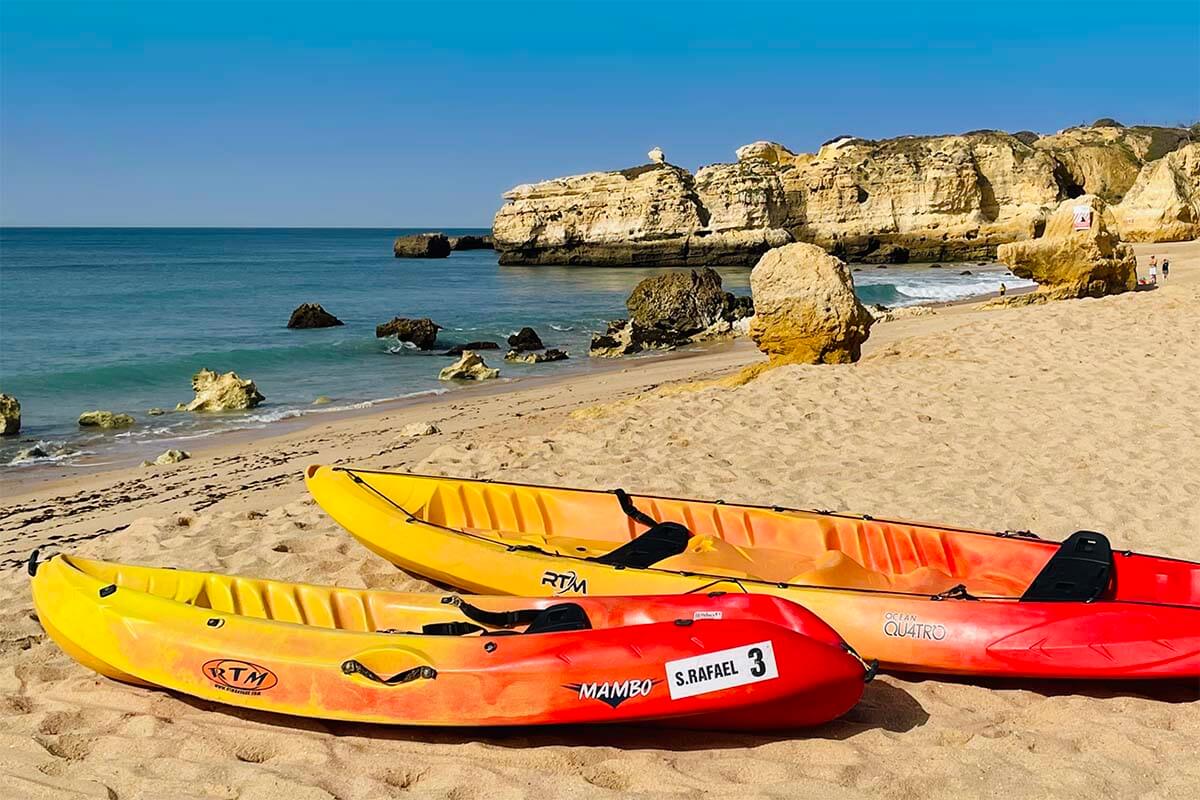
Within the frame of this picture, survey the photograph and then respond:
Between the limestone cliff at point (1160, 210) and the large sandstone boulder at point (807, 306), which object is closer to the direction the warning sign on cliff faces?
the large sandstone boulder

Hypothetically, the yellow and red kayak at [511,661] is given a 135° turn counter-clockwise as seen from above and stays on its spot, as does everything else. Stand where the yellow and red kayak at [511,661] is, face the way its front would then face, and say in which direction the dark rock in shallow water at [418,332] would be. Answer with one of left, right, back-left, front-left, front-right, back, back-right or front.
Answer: back-left

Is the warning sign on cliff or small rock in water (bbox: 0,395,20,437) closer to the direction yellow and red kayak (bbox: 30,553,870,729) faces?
the small rock in water

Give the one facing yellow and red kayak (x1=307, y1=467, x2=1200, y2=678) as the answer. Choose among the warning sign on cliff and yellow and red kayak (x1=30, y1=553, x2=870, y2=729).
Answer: the warning sign on cliff

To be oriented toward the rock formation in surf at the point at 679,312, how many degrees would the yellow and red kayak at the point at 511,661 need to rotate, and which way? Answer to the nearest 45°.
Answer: approximately 90° to its right

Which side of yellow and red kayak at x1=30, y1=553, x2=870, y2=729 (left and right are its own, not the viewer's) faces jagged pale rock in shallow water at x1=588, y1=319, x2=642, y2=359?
right

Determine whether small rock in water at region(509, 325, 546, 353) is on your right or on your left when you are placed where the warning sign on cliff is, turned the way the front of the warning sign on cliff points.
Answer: on your right

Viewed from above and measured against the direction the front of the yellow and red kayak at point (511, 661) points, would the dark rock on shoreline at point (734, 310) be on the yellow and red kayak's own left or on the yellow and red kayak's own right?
on the yellow and red kayak's own right

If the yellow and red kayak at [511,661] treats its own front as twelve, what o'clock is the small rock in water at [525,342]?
The small rock in water is roughly at 3 o'clock from the yellow and red kayak.

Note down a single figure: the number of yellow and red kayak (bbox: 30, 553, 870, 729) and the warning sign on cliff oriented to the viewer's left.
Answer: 1

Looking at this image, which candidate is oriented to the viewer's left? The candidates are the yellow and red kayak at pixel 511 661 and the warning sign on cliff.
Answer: the yellow and red kayak

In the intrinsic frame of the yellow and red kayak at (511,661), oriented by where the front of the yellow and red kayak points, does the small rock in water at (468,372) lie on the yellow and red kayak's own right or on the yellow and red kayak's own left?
on the yellow and red kayak's own right

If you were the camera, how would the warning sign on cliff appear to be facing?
facing the viewer

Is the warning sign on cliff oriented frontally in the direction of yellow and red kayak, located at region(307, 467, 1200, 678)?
yes

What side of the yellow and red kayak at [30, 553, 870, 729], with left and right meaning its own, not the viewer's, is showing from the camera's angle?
left

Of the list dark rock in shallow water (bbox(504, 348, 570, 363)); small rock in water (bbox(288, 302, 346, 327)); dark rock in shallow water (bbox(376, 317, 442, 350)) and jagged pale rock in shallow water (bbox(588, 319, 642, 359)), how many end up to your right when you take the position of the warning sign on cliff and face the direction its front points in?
4
